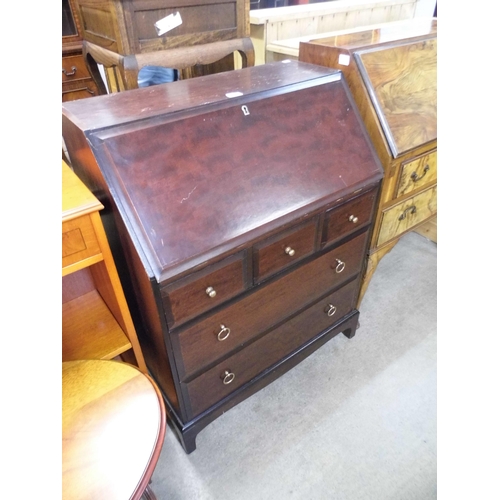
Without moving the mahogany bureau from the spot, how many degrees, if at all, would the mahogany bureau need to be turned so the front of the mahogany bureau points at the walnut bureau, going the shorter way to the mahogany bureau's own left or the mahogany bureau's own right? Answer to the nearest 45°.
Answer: approximately 90° to the mahogany bureau's own left

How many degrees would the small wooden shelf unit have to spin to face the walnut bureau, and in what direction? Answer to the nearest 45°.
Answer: approximately 45° to its left

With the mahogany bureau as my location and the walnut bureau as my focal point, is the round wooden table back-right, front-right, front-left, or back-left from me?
back-right

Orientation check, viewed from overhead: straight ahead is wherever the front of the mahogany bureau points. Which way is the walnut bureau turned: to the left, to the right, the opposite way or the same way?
the same way

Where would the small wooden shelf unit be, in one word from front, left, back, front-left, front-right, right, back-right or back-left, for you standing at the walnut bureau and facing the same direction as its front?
right

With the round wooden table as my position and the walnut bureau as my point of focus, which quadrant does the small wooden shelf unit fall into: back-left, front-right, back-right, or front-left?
front-left

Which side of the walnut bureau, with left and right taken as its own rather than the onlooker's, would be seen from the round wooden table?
right

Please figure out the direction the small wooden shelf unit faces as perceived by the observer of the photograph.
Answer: facing the viewer and to the right of the viewer

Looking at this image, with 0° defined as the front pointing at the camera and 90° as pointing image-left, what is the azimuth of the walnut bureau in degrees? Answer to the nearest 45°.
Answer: approximately 315°

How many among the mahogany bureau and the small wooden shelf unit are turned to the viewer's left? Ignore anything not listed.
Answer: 0

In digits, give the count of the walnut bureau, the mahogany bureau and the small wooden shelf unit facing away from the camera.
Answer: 0
